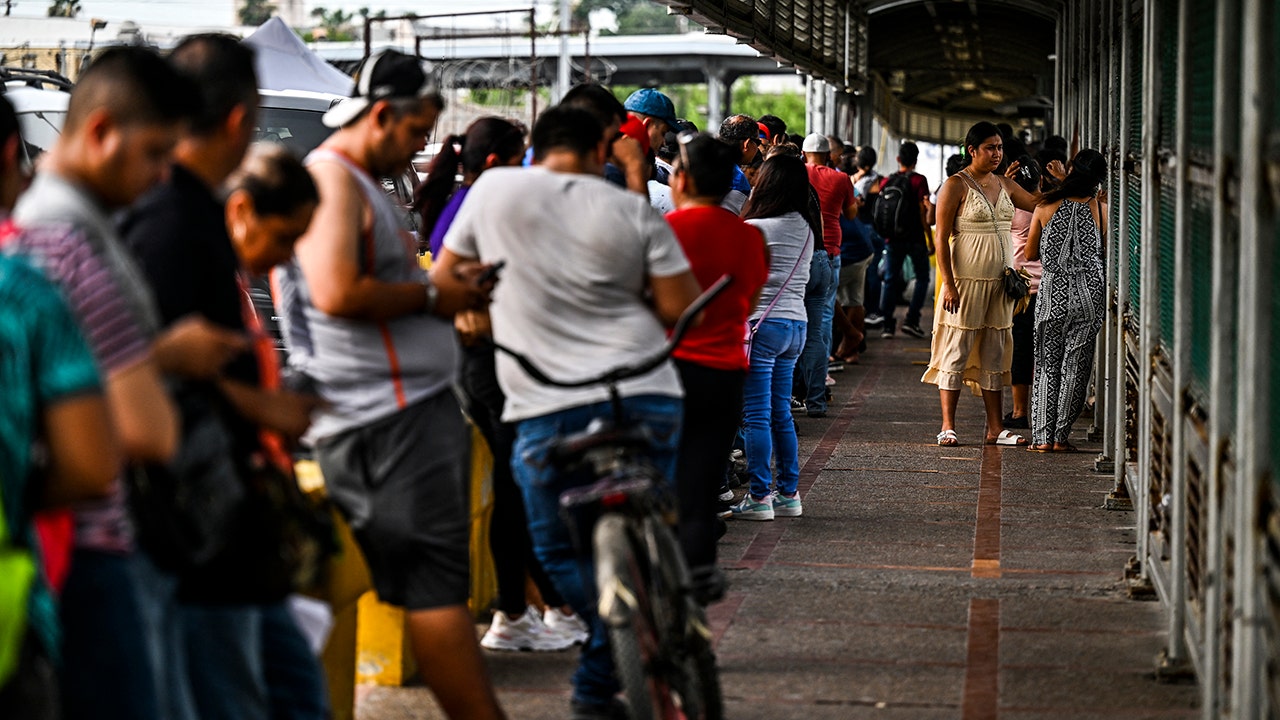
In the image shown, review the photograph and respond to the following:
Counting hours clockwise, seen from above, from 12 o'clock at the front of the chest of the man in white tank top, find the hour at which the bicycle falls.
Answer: The bicycle is roughly at 12 o'clock from the man in white tank top.

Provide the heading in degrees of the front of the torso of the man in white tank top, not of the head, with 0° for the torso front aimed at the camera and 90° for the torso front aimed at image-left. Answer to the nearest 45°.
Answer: approximately 270°

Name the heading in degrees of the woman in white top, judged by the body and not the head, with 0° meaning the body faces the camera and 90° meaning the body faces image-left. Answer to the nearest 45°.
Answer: approximately 135°

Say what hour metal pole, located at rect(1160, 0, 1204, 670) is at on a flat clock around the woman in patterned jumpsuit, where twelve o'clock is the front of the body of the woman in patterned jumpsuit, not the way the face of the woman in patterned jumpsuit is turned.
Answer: The metal pole is roughly at 6 o'clock from the woman in patterned jumpsuit.

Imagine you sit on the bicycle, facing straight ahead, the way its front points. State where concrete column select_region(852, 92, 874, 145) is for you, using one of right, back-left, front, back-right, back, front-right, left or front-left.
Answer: front

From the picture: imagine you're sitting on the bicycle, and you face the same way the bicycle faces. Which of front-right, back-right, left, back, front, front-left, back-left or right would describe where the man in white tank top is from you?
left

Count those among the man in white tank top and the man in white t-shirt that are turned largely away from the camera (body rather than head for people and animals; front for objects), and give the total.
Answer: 1

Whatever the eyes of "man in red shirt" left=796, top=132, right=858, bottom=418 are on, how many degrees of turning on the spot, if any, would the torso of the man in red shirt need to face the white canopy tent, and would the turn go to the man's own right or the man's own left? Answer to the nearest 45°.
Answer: approximately 90° to the man's own left

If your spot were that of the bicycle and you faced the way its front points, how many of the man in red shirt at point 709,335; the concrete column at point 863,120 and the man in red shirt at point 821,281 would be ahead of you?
3

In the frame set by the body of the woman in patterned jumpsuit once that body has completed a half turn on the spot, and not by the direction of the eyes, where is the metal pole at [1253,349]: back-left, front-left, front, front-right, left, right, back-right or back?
front

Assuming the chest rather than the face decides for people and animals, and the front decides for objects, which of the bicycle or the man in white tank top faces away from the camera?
the bicycle

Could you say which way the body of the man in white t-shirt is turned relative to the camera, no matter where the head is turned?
away from the camera

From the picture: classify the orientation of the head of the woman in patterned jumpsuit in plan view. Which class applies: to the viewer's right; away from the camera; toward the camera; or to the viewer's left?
away from the camera

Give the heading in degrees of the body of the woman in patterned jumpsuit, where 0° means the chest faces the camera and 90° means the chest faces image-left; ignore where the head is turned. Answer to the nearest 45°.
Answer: approximately 180°
